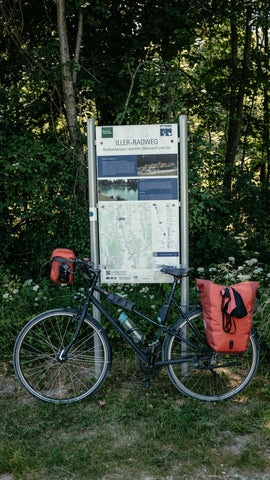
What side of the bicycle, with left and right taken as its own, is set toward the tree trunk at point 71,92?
right

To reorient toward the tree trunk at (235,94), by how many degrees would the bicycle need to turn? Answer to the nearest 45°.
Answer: approximately 90° to its right

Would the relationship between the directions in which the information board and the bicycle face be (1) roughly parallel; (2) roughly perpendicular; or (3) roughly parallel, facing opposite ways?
roughly perpendicular

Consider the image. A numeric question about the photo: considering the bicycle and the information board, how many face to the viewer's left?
1

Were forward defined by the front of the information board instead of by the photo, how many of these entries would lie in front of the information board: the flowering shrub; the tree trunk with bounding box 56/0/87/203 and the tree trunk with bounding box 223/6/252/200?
0

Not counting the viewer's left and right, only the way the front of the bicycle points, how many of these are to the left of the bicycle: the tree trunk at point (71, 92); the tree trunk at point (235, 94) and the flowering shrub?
0

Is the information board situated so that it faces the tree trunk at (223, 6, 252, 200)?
no

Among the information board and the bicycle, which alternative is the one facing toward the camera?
the information board

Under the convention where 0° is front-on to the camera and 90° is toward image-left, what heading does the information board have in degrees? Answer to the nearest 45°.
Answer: approximately 0°

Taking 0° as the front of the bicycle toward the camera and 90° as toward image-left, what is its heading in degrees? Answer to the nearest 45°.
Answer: approximately 90°
